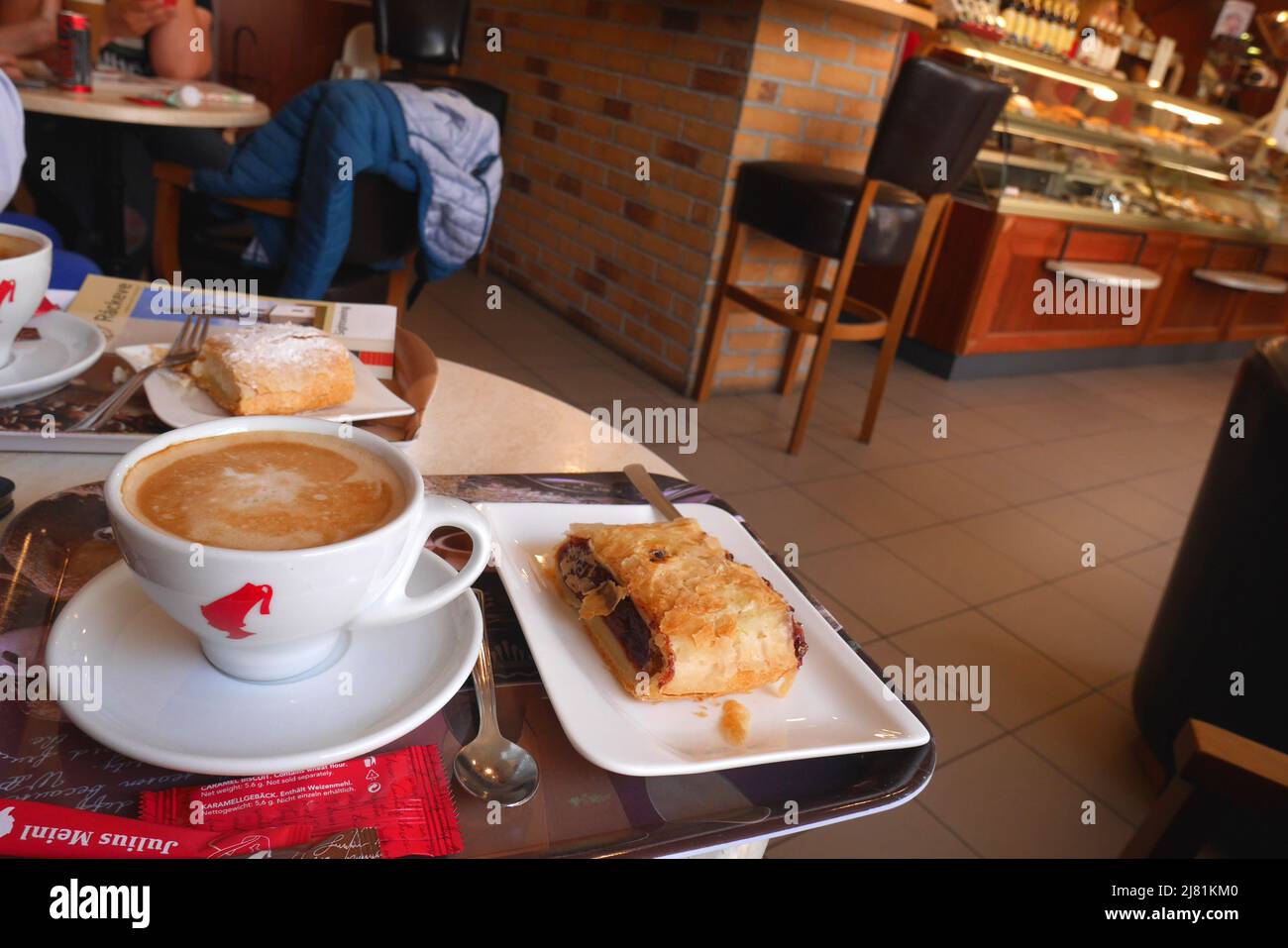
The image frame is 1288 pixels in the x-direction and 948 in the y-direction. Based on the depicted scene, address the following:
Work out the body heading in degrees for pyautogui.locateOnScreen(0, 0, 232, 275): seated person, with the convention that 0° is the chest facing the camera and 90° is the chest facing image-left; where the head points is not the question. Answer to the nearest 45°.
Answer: approximately 45°

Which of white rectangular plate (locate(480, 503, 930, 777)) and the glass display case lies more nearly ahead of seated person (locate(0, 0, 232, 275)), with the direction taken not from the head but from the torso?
the white rectangular plate

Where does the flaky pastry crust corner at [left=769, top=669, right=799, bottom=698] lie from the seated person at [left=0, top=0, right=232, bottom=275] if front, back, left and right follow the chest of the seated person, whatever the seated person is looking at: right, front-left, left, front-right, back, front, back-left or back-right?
front-left

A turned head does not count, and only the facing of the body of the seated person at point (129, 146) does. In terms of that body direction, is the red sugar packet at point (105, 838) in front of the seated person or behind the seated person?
in front

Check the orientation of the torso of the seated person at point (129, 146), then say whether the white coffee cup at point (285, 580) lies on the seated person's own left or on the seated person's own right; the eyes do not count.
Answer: on the seated person's own left

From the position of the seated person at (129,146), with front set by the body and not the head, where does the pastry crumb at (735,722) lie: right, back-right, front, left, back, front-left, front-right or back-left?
front-left

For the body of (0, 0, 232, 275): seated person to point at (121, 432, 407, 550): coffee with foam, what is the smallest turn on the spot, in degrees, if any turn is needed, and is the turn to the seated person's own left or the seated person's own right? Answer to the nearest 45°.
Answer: approximately 45° to the seated person's own left

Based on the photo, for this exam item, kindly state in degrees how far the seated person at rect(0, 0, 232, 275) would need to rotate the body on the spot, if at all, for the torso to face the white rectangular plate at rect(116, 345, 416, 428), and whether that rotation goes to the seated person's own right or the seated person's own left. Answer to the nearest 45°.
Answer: approximately 45° to the seated person's own left

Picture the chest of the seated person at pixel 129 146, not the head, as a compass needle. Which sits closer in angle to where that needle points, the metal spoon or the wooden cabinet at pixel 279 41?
the metal spoon

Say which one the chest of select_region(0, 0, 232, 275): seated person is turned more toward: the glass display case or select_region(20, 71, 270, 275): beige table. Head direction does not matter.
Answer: the beige table
